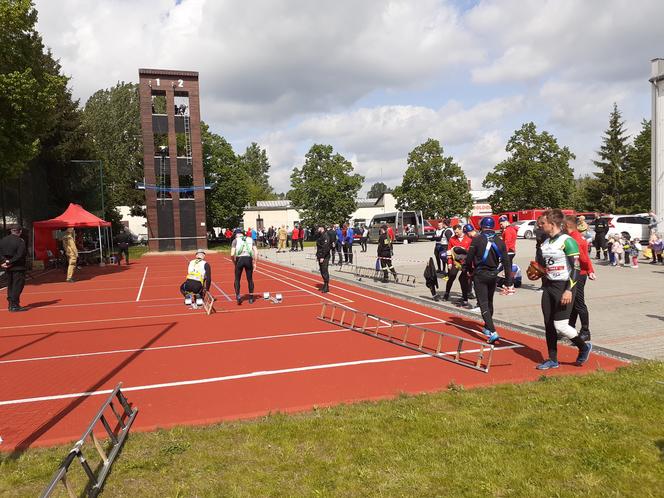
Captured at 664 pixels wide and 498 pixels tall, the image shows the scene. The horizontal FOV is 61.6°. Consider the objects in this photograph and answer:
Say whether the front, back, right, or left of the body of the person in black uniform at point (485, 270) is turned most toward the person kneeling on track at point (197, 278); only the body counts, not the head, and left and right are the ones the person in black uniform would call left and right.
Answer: left

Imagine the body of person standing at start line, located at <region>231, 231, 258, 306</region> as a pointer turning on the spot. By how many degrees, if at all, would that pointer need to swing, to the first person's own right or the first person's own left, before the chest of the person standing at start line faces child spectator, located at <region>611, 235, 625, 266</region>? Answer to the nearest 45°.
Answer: approximately 90° to the first person's own right

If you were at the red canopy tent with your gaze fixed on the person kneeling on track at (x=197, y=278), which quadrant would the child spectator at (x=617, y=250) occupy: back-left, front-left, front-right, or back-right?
front-left

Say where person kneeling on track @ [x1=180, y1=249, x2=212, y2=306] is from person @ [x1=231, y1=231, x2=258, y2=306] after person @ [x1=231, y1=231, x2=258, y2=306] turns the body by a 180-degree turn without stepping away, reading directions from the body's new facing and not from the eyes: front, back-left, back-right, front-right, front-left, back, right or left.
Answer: right

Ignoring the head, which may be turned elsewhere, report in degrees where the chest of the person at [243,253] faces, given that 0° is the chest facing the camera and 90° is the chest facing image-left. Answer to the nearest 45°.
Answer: approximately 180°

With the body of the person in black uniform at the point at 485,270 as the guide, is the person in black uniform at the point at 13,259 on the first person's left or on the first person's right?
on the first person's left

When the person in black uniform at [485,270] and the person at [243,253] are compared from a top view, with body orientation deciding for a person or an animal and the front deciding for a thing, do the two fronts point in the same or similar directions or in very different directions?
same or similar directions

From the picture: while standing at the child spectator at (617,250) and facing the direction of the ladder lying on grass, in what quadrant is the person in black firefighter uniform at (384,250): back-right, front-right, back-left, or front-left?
front-right

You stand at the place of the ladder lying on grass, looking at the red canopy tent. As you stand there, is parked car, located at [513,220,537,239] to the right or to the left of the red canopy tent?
right

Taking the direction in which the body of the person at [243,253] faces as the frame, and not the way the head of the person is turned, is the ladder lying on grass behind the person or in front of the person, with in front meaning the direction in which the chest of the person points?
behind

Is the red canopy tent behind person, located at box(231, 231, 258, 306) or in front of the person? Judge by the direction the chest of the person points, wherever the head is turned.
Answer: in front

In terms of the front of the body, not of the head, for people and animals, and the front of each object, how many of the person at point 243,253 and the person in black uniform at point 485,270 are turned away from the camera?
2

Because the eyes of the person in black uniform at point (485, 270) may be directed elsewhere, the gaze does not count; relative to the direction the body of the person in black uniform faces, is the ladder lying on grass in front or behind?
behind

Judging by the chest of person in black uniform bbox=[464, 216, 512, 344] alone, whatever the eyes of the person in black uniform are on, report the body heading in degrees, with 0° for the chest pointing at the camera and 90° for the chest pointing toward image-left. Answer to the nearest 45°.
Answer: approximately 180°
